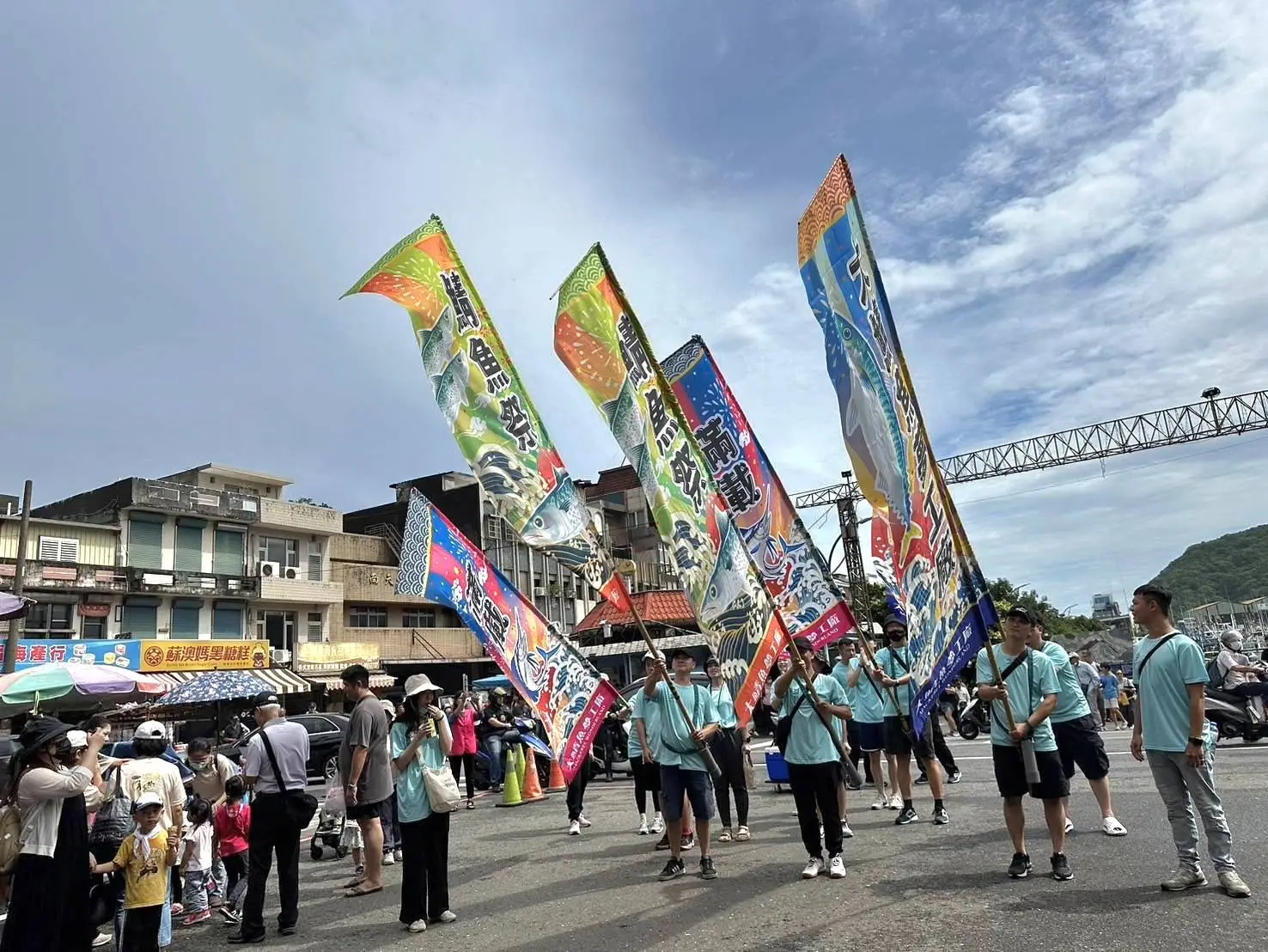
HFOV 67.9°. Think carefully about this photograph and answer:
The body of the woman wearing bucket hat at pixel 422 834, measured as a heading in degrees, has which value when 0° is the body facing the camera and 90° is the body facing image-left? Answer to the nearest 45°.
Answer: approximately 315°

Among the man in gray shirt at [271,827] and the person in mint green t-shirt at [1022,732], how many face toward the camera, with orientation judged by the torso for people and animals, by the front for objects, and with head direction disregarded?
1

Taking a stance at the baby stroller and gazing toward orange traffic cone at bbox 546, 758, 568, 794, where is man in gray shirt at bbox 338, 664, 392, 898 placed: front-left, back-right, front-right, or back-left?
back-right

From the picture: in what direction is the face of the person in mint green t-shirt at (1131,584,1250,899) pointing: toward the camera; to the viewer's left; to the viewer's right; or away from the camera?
to the viewer's left

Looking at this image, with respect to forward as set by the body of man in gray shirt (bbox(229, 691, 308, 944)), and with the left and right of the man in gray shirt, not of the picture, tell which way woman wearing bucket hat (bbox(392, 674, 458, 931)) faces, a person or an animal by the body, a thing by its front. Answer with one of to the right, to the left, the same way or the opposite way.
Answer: the opposite way

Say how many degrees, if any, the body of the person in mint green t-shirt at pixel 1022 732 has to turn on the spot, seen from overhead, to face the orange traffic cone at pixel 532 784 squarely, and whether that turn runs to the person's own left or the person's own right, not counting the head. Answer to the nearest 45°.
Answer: approximately 135° to the person's own right
